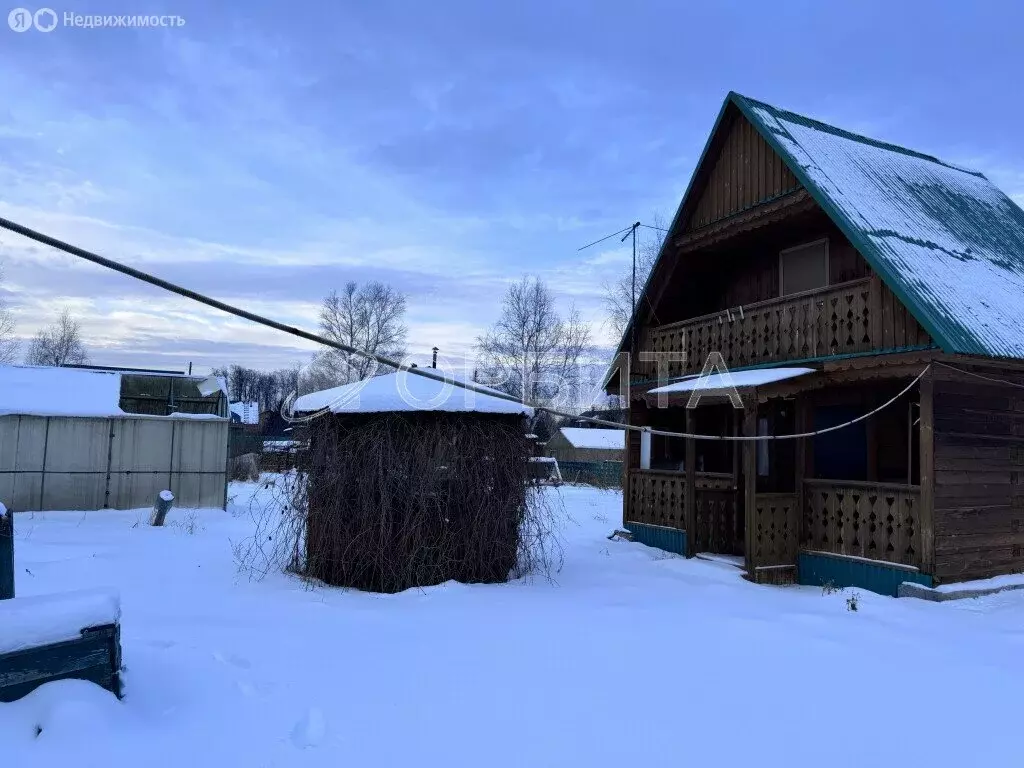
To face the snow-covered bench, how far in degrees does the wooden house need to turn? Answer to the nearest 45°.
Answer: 0° — it already faces it

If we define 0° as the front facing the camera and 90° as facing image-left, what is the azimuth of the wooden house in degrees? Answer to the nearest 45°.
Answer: approximately 45°

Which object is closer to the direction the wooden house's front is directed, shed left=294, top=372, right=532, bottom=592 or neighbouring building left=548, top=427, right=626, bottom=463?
the shed

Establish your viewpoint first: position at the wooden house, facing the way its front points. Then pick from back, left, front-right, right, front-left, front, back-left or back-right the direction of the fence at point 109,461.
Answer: front-right

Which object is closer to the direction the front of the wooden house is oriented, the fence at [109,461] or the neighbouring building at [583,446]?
the fence

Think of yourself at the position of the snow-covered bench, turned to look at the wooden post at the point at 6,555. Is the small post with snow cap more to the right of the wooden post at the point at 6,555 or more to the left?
right

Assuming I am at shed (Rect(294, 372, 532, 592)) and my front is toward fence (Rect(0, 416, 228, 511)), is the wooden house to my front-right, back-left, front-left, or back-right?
back-right
